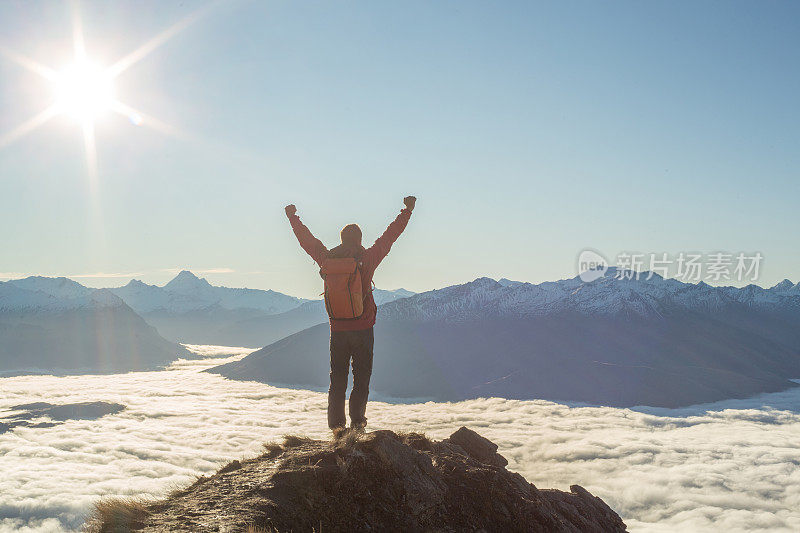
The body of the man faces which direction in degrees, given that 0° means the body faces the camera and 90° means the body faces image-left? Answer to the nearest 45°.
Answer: approximately 225°

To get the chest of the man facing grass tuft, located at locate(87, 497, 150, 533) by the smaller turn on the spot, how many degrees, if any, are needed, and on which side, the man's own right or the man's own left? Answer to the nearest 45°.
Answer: approximately 180°
